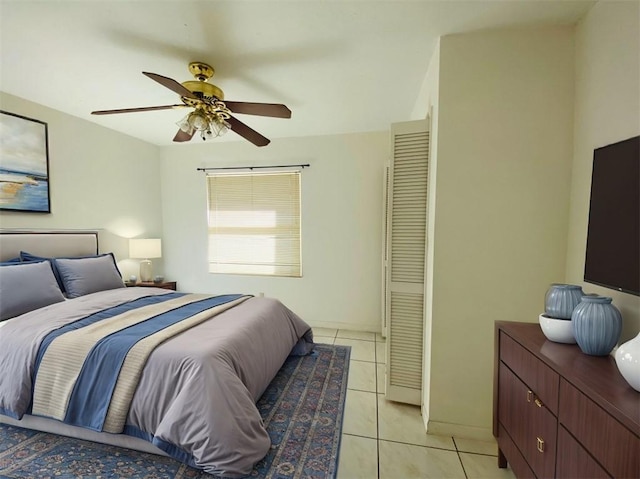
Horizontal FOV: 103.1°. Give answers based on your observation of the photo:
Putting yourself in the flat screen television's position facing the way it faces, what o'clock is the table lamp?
The table lamp is roughly at 1 o'clock from the flat screen television.

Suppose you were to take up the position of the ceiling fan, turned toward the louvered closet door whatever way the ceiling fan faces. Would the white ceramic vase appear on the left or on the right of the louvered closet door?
right

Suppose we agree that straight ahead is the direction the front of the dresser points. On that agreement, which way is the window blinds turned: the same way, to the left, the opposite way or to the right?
to the left

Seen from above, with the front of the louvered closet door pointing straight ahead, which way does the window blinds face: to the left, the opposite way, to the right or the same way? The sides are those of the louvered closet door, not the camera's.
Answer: to the left

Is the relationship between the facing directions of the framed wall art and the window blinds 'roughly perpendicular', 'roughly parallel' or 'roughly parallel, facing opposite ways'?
roughly perpendicular

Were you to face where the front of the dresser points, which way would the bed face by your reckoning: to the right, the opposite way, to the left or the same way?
the opposite way

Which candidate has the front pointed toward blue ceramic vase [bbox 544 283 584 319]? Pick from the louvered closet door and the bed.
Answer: the bed

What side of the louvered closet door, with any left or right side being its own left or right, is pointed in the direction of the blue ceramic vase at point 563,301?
left
